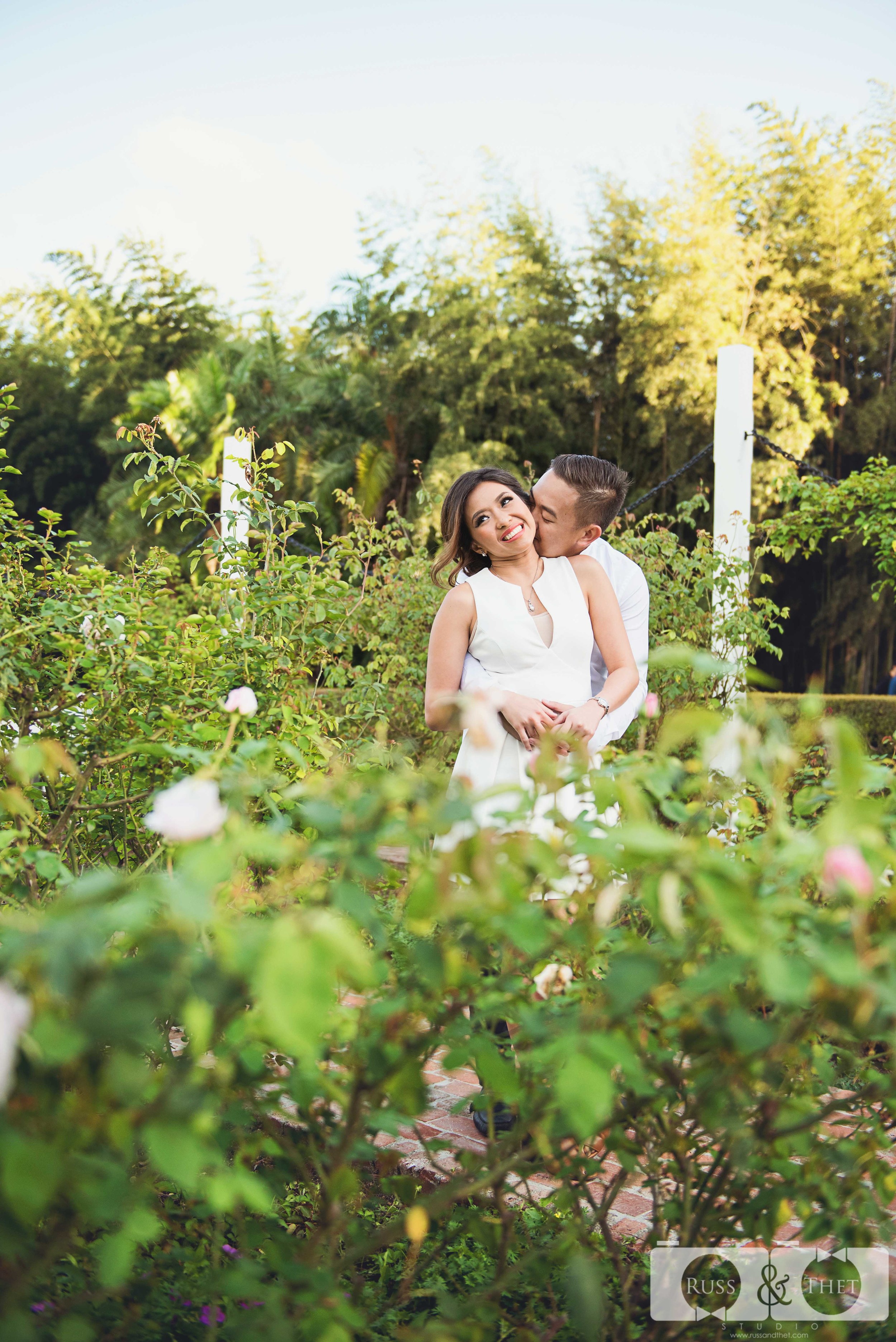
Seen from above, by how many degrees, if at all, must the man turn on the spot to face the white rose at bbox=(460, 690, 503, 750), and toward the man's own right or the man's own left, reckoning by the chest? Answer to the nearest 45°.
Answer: approximately 45° to the man's own left

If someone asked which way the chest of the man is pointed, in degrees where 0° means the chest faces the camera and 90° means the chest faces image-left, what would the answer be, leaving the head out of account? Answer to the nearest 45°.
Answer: approximately 45°

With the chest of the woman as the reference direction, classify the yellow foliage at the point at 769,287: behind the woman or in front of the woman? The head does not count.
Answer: behind

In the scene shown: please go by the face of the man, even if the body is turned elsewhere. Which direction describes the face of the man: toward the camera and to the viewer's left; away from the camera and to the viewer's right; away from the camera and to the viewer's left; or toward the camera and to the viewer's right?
toward the camera and to the viewer's left

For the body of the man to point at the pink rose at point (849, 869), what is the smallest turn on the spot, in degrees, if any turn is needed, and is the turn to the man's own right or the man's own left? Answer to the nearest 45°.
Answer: approximately 45° to the man's own left

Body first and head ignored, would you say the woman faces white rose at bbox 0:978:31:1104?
yes

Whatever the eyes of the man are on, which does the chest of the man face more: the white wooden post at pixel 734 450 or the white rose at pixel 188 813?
the white rose

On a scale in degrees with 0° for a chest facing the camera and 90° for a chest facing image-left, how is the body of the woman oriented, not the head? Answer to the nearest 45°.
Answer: approximately 0°

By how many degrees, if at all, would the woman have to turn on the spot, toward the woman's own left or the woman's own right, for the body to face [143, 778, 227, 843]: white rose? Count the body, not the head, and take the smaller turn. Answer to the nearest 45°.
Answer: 0° — they already face it

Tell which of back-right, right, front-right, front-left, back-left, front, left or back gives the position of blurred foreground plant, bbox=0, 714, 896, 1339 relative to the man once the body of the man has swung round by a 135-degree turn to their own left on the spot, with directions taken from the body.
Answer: right

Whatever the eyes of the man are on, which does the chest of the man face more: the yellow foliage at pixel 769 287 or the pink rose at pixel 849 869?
the pink rose

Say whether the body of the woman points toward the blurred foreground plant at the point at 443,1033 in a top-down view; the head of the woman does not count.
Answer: yes

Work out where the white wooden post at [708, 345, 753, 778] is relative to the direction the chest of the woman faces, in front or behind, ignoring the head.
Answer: behind
